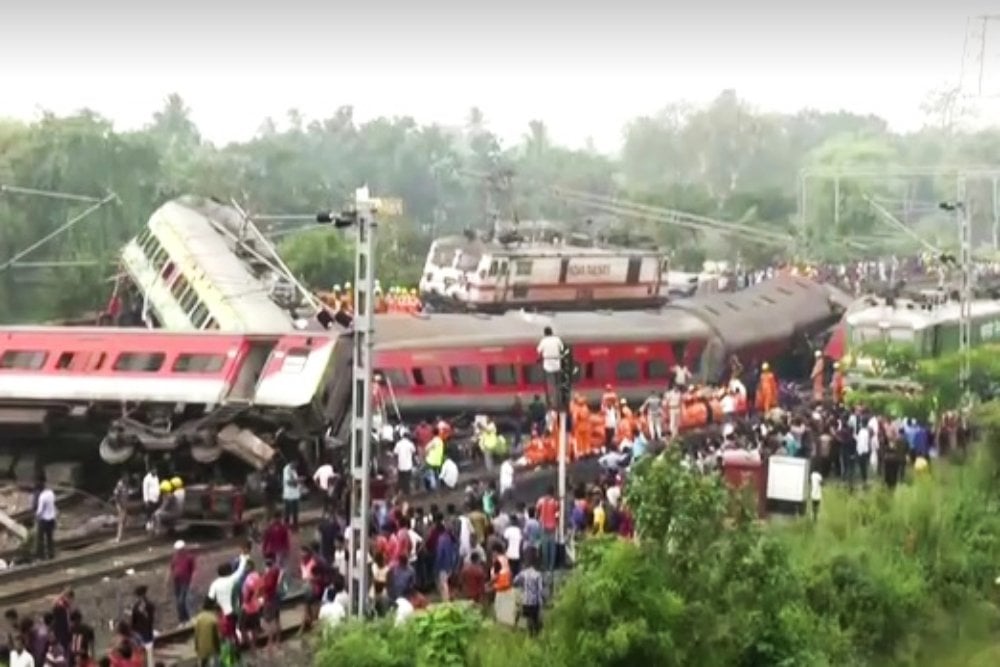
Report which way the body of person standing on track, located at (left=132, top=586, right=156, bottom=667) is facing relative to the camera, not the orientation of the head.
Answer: away from the camera

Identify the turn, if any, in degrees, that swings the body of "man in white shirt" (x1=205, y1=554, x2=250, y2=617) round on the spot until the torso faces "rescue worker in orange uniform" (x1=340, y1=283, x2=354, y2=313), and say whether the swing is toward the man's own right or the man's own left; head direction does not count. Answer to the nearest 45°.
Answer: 0° — they already face them

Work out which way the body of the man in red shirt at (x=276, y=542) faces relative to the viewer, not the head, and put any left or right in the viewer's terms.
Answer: facing away from the viewer

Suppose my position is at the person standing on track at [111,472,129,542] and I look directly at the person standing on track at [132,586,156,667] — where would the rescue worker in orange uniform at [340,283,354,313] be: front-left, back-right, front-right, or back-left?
back-left

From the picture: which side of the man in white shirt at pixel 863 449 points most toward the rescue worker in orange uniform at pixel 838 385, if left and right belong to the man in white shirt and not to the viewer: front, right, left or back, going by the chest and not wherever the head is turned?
front

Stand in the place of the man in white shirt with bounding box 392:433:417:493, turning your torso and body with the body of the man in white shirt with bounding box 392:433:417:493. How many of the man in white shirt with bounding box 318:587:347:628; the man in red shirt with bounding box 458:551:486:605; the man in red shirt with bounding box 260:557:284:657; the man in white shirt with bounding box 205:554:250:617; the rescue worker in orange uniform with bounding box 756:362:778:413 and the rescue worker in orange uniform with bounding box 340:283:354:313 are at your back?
4

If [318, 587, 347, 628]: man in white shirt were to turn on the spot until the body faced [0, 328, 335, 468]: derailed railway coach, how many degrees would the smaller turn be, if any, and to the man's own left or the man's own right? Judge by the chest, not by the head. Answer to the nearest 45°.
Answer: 0° — they already face it

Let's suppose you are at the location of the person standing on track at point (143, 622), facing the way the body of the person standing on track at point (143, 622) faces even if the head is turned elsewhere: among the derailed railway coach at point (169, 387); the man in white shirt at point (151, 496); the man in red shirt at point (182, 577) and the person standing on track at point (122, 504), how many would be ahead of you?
4

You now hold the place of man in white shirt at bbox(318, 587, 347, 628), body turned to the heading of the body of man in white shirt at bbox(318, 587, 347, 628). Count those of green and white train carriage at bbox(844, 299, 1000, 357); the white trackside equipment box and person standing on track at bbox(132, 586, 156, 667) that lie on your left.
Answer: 1

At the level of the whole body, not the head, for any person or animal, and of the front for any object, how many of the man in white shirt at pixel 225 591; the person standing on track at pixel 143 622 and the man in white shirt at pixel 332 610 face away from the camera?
3

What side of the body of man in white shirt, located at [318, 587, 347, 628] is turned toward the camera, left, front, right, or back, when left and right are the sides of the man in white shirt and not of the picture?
back

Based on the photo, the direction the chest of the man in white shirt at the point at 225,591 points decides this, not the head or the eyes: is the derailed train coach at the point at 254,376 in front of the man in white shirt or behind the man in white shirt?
in front
